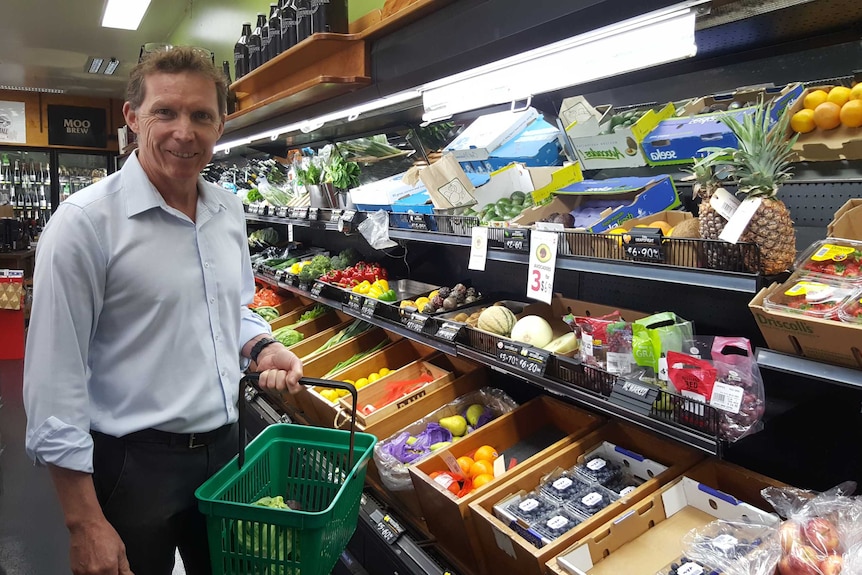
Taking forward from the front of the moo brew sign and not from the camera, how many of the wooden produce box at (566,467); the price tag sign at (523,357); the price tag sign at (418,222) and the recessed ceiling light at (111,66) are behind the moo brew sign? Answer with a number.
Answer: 0

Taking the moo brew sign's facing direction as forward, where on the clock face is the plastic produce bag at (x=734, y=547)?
The plastic produce bag is roughly at 12 o'clock from the moo brew sign.

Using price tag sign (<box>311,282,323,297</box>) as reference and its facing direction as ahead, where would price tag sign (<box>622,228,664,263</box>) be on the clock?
price tag sign (<box>622,228,664,263</box>) is roughly at 10 o'clock from price tag sign (<box>311,282,323,297</box>).

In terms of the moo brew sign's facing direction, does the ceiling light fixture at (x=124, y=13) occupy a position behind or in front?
in front

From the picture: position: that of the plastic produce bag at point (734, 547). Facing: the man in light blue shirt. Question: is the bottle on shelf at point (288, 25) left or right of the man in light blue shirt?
right

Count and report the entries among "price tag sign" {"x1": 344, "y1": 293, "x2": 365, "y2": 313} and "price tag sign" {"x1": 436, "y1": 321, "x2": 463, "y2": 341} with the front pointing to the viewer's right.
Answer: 0

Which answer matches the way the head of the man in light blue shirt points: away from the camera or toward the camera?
toward the camera

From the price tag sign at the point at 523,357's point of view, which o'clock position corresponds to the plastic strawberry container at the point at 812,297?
The plastic strawberry container is roughly at 9 o'clock from the price tag sign.

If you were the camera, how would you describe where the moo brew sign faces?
facing the viewer

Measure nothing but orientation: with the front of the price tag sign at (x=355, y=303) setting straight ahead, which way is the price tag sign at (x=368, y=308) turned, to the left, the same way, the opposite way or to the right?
the same way

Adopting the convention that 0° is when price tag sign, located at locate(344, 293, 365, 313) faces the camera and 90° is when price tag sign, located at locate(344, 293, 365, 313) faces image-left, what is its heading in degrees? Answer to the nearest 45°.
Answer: approximately 45°

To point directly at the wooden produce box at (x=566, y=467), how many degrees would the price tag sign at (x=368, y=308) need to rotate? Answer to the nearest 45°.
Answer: approximately 90° to its left

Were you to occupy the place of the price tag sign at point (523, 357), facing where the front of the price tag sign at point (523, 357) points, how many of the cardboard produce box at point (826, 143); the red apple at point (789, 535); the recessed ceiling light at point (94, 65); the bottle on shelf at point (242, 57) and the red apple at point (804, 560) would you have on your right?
2

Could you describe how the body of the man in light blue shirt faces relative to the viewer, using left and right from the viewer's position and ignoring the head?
facing the viewer and to the right of the viewer
